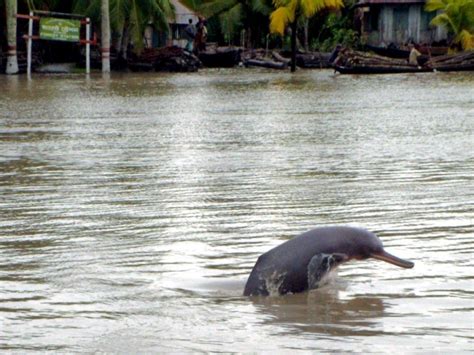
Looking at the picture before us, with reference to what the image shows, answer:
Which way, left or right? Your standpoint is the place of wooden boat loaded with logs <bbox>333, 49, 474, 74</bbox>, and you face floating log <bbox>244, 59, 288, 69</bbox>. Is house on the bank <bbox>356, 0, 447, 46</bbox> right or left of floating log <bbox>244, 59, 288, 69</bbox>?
right

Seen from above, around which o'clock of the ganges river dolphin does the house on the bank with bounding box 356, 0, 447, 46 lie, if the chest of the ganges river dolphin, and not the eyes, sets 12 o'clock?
The house on the bank is roughly at 9 o'clock from the ganges river dolphin.

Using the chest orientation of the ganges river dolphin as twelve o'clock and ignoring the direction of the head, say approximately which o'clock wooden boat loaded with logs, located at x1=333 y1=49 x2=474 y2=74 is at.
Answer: The wooden boat loaded with logs is roughly at 9 o'clock from the ganges river dolphin.

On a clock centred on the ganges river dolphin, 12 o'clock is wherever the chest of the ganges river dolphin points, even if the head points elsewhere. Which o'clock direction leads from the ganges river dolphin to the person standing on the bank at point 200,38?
The person standing on the bank is roughly at 9 o'clock from the ganges river dolphin.

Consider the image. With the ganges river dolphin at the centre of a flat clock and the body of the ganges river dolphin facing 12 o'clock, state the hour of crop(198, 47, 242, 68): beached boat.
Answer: The beached boat is roughly at 9 o'clock from the ganges river dolphin.

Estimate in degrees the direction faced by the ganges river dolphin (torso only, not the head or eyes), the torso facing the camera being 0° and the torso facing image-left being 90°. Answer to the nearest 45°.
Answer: approximately 270°

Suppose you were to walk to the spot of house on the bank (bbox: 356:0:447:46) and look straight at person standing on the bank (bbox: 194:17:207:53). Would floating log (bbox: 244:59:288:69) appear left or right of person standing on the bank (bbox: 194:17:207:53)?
left

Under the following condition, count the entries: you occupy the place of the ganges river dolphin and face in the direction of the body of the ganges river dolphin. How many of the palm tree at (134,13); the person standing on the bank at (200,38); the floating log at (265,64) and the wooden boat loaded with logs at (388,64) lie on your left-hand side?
4

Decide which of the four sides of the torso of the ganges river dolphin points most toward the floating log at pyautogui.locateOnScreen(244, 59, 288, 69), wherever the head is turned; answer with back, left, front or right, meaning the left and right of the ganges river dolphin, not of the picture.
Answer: left
